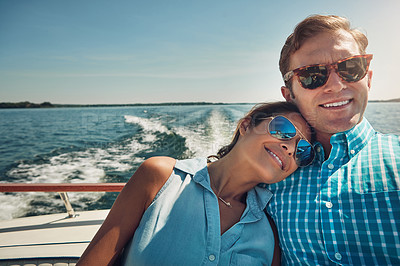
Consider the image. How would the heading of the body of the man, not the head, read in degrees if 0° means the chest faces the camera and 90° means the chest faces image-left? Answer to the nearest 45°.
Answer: approximately 0°

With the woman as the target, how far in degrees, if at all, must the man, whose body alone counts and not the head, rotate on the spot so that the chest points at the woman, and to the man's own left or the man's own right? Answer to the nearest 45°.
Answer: approximately 45° to the man's own right
